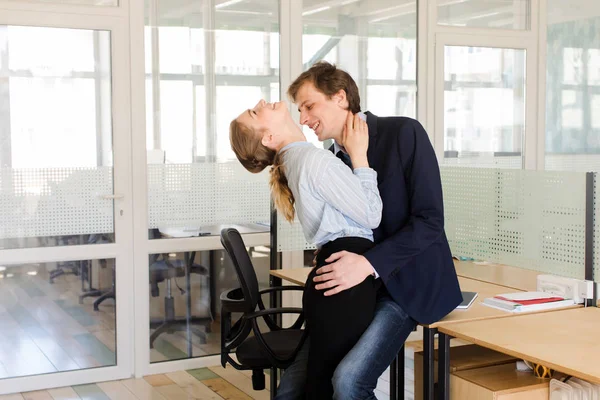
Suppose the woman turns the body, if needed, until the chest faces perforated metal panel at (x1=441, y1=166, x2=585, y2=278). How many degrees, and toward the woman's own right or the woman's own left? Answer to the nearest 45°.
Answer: approximately 45° to the woman's own left

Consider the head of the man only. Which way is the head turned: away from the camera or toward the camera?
toward the camera

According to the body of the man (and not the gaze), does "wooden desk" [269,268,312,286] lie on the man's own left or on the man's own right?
on the man's own right

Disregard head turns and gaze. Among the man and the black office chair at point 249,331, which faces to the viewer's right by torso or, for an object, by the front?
the black office chair

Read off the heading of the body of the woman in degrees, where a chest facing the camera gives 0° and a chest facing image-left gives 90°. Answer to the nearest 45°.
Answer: approximately 270°

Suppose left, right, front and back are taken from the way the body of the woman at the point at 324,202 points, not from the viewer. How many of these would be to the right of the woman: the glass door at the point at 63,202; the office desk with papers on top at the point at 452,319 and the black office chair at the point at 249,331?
0

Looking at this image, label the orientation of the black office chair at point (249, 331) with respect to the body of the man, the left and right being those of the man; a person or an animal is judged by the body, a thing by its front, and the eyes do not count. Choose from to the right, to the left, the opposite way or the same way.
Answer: the opposite way

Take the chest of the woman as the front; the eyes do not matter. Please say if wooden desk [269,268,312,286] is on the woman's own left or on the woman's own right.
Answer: on the woman's own left

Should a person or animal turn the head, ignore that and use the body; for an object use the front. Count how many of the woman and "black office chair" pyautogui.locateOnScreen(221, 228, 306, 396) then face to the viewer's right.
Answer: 2

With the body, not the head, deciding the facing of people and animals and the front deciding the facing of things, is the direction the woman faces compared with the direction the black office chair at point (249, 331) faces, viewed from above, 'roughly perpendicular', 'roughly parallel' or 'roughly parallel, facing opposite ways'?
roughly parallel

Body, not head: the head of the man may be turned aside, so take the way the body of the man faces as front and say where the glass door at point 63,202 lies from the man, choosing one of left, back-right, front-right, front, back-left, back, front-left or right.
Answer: front-right

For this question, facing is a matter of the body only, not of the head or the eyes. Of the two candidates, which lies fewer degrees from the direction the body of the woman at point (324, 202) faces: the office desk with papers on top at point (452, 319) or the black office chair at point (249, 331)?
the office desk with papers on top

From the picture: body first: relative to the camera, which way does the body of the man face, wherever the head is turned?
to the viewer's left

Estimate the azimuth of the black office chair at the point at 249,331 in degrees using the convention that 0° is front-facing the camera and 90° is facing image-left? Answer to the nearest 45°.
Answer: approximately 270°

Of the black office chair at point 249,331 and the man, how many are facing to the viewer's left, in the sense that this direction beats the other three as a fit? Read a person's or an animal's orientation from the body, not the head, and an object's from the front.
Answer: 1
